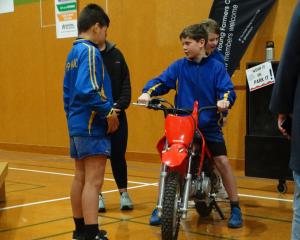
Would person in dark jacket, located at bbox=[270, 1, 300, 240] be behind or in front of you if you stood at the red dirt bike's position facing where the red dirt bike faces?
in front

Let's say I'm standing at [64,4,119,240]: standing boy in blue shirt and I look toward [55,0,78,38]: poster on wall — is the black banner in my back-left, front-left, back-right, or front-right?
front-right

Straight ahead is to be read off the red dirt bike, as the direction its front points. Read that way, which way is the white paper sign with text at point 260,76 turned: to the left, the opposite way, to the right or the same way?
the same way

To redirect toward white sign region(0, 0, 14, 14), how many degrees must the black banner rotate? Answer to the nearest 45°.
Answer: approximately 135° to its right

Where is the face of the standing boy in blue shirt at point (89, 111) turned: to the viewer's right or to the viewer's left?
to the viewer's right

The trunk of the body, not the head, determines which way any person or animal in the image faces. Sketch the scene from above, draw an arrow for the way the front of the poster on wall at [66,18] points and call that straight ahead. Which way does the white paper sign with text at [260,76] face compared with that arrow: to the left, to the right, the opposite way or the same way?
the same way

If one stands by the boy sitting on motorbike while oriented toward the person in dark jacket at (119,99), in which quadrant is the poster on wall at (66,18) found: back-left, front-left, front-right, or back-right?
front-right

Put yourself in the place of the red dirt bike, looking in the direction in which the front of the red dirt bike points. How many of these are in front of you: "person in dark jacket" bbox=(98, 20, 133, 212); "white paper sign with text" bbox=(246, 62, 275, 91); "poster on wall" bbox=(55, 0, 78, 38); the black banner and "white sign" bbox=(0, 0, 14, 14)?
0

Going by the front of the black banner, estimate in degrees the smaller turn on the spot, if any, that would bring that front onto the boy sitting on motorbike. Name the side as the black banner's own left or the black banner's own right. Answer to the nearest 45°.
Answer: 0° — it already faces them

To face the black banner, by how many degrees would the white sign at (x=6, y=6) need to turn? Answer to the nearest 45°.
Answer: approximately 45° to its left

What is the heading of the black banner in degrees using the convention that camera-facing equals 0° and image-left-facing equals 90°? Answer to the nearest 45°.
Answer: approximately 0°

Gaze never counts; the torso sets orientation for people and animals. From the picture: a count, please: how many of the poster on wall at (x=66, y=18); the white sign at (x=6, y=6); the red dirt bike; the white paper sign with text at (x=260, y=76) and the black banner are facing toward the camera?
5

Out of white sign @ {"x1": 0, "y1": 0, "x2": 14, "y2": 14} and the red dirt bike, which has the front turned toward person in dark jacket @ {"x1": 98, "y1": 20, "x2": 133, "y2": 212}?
the white sign

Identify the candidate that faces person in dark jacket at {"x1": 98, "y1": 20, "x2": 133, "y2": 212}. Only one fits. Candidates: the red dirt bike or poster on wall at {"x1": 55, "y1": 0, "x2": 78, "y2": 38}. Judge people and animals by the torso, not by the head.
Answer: the poster on wall

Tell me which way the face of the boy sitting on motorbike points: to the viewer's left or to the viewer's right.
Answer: to the viewer's left

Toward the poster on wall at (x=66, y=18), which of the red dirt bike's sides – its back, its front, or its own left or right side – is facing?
back

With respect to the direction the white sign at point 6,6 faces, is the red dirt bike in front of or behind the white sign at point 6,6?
in front

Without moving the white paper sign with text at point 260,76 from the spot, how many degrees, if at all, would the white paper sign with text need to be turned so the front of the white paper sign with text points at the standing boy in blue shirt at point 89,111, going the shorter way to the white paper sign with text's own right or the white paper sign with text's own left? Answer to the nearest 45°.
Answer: approximately 45° to the white paper sign with text's own right

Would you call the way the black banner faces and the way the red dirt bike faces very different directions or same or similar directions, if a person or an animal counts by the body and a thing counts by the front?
same or similar directions

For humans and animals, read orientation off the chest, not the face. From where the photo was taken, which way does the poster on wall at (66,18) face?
toward the camera

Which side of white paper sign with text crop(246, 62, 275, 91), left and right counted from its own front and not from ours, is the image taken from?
front

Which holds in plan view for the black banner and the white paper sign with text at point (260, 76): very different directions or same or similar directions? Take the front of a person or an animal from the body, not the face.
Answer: same or similar directions
